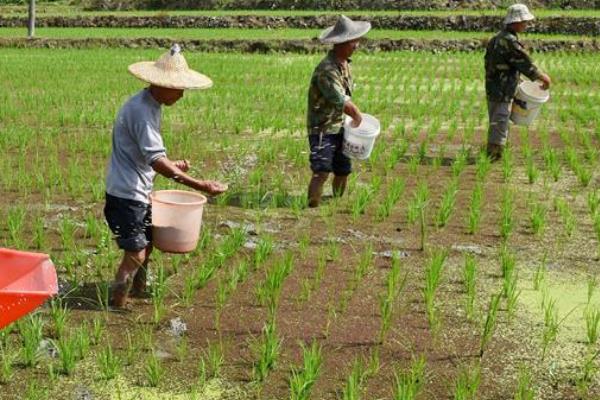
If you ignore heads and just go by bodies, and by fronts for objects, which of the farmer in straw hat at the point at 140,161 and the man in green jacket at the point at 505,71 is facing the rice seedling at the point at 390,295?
the farmer in straw hat

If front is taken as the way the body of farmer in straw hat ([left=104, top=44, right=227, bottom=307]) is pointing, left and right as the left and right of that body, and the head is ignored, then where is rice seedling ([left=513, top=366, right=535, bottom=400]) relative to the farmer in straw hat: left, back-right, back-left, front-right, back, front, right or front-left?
front-right

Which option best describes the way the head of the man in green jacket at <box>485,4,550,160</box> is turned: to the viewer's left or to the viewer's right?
to the viewer's right

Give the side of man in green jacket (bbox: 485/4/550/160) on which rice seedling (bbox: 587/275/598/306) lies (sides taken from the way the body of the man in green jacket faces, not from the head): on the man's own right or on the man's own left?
on the man's own right

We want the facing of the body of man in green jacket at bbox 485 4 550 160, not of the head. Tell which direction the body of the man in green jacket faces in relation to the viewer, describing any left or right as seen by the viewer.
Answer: facing to the right of the viewer

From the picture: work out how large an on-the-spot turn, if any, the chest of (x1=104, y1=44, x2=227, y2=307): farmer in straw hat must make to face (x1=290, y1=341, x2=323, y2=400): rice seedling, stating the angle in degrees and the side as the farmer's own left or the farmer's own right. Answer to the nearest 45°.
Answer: approximately 45° to the farmer's own right

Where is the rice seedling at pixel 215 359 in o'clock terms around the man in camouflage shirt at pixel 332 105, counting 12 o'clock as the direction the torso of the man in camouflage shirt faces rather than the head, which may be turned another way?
The rice seedling is roughly at 3 o'clock from the man in camouflage shirt.

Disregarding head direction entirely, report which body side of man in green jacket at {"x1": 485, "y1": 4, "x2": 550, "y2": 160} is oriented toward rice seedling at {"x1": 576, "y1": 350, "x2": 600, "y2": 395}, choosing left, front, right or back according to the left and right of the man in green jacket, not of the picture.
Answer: right

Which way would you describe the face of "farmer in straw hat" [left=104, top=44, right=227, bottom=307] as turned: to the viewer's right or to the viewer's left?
to the viewer's right

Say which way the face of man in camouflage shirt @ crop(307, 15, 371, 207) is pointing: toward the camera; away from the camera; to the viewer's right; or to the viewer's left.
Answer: to the viewer's right

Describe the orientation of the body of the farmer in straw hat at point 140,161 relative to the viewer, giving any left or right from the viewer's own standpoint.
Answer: facing to the right of the viewer

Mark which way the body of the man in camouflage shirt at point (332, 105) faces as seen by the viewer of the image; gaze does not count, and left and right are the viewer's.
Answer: facing to the right of the viewer
